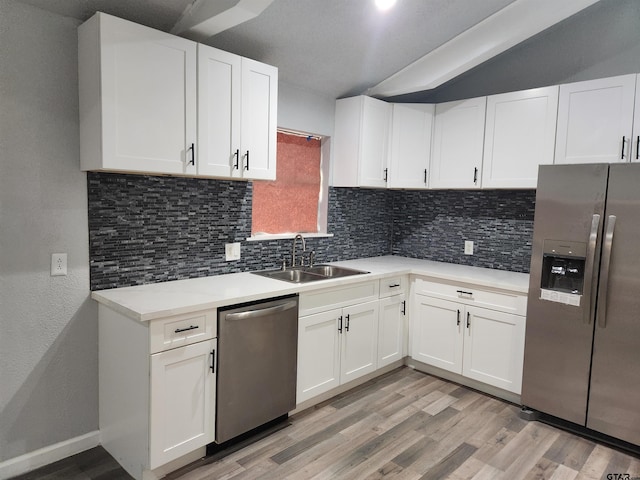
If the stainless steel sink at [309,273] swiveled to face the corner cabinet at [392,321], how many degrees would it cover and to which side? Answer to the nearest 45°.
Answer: approximately 45° to its left

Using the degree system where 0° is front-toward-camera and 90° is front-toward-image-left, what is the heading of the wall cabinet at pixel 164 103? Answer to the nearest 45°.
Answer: approximately 315°

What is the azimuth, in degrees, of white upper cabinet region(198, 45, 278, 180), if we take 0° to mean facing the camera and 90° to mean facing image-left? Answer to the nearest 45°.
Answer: approximately 315°

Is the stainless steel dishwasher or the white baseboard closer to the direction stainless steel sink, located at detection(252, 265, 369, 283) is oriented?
the stainless steel dishwasher

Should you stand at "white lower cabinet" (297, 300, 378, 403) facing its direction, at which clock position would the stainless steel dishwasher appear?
The stainless steel dishwasher is roughly at 3 o'clock from the white lower cabinet.

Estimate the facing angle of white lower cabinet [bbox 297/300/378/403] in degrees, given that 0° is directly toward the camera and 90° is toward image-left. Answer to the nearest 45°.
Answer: approximately 315°

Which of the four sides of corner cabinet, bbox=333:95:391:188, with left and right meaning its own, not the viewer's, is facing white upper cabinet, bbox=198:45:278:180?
right

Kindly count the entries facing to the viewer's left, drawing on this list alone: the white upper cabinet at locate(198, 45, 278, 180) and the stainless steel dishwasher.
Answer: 0

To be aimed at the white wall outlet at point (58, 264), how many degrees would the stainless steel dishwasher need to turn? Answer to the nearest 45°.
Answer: approximately 135° to its right
